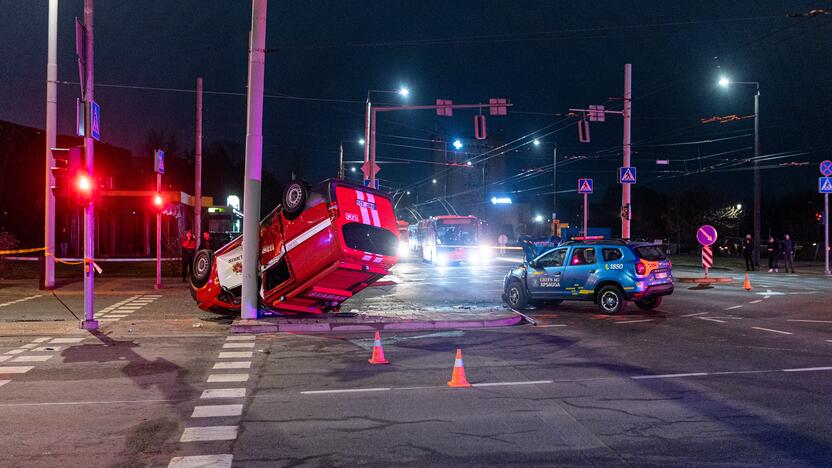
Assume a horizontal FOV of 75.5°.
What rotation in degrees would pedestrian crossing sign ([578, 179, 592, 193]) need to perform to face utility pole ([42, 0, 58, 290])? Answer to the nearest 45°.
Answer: approximately 45° to its right

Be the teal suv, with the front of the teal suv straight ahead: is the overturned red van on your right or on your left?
on your left

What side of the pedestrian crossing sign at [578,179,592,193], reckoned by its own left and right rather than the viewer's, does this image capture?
front

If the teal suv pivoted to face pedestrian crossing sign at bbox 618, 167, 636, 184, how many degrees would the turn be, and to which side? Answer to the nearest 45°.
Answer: approximately 45° to its right

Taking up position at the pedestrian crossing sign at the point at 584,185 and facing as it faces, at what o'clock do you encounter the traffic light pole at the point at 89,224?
The traffic light pole is roughly at 1 o'clock from the pedestrian crossing sign.

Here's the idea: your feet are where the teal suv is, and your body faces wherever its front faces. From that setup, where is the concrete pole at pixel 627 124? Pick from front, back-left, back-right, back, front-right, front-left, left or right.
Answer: front-right

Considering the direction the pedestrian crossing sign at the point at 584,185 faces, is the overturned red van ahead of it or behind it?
ahead

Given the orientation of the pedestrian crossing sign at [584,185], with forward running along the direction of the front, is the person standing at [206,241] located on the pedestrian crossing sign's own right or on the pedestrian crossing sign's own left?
on the pedestrian crossing sign's own right

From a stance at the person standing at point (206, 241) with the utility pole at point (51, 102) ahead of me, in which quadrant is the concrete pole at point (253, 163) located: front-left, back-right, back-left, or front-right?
front-left

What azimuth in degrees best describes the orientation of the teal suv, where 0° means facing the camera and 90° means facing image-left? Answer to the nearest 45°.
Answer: approximately 135°
